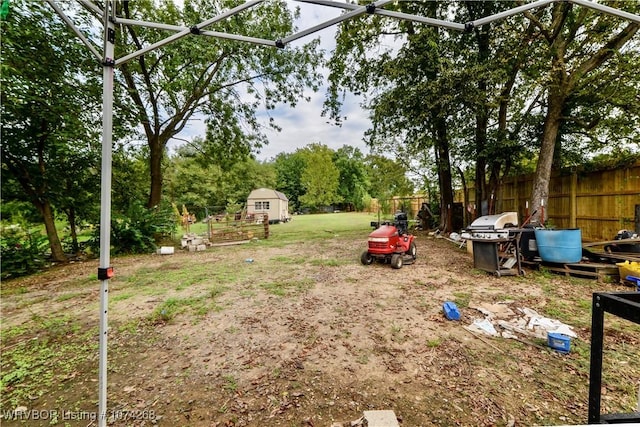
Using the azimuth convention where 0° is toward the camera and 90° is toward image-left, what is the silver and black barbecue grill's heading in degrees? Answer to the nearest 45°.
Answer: approximately 45°

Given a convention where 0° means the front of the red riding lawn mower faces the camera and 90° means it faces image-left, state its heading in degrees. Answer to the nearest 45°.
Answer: approximately 45°

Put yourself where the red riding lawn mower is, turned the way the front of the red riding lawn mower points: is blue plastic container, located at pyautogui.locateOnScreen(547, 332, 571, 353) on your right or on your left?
on your left

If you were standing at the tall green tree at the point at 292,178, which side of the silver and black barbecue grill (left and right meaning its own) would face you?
right

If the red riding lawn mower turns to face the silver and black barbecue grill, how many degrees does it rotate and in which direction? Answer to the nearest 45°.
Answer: approximately 135° to its left

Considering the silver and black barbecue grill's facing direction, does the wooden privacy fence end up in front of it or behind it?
behind

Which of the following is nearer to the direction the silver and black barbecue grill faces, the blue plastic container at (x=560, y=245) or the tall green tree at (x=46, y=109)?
the tall green tree

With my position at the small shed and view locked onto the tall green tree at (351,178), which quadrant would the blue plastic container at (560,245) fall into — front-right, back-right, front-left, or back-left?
back-right

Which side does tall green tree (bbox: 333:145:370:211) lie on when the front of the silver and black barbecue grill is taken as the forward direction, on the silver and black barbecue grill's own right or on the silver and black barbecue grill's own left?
on the silver and black barbecue grill's own right

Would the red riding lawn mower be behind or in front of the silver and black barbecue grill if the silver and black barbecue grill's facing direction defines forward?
in front
